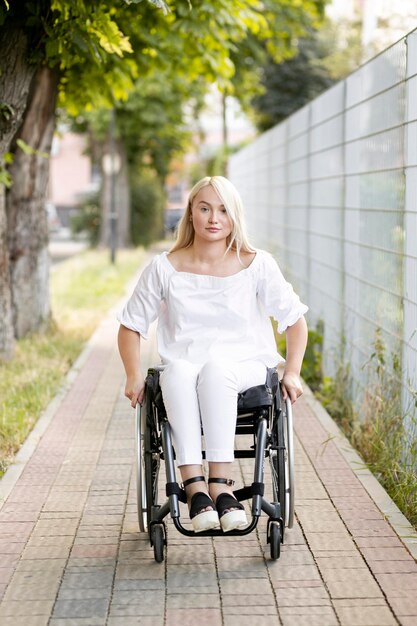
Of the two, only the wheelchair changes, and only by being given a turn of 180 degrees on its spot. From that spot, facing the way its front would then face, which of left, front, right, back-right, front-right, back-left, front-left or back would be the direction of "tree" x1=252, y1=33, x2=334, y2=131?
front

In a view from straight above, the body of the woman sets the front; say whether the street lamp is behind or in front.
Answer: behind

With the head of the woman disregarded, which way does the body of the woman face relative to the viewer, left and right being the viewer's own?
facing the viewer

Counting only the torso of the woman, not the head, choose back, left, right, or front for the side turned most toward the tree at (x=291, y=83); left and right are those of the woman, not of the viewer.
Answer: back

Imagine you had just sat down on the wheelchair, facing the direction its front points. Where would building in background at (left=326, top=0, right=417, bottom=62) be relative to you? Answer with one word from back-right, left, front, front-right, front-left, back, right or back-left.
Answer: back

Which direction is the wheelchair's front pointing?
toward the camera

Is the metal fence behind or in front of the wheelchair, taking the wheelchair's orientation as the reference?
behind

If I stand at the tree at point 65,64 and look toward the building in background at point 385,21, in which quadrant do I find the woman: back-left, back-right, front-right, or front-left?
back-right
